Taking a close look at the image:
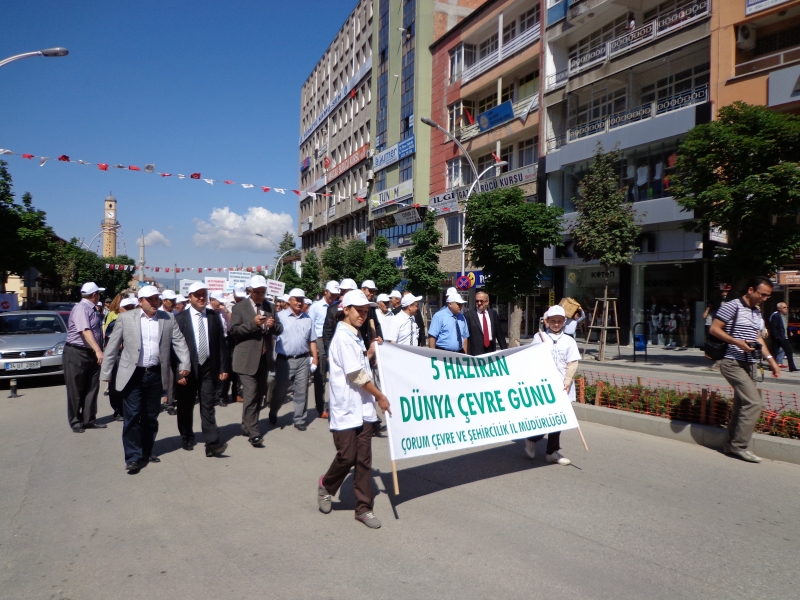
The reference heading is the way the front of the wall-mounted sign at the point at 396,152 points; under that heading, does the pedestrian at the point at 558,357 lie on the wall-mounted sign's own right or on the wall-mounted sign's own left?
on the wall-mounted sign's own left

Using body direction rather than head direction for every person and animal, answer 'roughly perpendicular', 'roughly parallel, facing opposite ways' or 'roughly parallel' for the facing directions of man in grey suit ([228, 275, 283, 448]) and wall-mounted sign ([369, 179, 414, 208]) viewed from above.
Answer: roughly perpendicular

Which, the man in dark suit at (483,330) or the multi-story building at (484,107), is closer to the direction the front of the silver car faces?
the man in dark suit

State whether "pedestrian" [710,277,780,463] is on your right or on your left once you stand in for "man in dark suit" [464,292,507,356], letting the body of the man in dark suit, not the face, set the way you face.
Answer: on your left

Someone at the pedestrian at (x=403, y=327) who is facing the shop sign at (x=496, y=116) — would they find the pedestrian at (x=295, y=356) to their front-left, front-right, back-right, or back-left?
back-left

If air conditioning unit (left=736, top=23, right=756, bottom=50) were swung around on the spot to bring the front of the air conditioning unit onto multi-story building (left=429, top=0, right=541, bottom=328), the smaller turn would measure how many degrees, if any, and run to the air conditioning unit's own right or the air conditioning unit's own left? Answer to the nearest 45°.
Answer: approximately 90° to the air conditioning unit's own right

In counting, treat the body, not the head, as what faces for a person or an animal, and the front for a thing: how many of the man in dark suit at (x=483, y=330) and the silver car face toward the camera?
2

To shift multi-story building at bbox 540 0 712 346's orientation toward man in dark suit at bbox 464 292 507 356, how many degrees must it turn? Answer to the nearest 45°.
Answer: approximately 45° to its left
